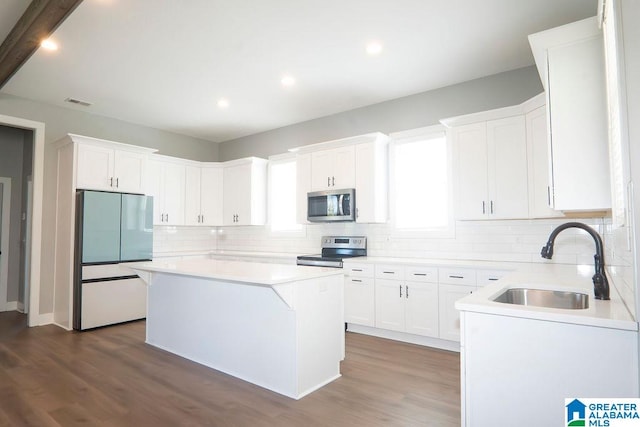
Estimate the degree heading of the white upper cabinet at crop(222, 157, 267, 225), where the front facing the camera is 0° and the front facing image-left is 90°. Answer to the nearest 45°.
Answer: approximately 45°

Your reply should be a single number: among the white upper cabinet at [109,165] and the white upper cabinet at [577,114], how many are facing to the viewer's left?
1

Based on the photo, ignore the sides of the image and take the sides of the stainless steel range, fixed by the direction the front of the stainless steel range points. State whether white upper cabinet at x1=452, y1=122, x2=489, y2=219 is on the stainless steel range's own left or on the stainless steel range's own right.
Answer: on the stainless steel range's own left

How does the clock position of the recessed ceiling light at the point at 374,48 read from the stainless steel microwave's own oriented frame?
The recessed ceiling light is roughly at 10 o'clock from the stainless steel microwave.

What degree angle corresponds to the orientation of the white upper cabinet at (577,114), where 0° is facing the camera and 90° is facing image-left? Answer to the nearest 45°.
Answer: approximately 90°

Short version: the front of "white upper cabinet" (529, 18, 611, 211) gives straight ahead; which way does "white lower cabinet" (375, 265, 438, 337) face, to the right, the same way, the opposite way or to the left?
to the left
